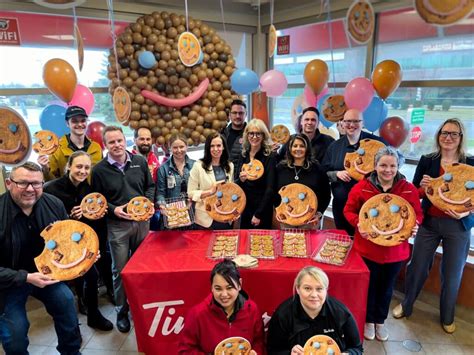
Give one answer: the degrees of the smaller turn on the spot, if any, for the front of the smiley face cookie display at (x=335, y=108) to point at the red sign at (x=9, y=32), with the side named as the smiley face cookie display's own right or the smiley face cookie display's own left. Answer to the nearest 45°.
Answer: approximately 90° to the smiley face cookie display's own right

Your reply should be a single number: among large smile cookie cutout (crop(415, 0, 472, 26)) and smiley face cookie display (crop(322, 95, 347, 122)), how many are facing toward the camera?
2

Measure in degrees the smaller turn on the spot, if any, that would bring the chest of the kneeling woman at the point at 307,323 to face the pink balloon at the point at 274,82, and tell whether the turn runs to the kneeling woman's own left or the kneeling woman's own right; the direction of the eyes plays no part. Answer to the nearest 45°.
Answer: approximately 180°

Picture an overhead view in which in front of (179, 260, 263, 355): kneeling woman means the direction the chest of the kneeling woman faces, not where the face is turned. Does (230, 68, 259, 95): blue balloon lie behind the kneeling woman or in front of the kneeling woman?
behind

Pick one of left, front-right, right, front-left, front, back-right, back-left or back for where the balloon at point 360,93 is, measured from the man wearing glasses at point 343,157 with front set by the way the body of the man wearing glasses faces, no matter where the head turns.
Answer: back

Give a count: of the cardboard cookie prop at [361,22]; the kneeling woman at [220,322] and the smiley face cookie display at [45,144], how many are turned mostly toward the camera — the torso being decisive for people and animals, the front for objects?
3

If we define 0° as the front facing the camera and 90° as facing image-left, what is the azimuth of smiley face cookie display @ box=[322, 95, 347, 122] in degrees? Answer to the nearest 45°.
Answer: approximately 0°

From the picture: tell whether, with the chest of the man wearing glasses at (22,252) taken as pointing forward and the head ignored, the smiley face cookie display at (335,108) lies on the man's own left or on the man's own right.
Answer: on the man's own left
